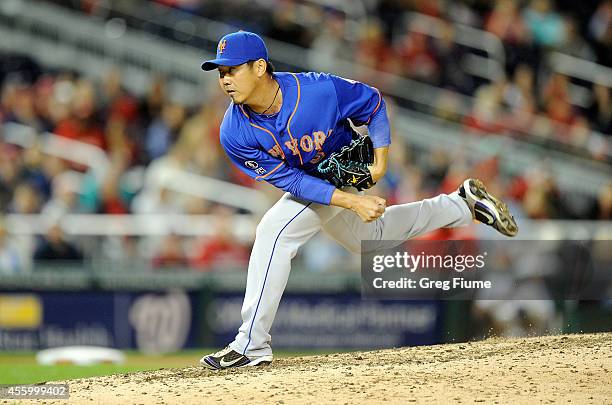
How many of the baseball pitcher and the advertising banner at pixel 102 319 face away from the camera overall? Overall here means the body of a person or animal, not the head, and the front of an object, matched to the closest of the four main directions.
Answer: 0

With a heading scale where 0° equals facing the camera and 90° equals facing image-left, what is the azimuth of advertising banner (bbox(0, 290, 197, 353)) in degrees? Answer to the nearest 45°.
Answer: approximately 0°

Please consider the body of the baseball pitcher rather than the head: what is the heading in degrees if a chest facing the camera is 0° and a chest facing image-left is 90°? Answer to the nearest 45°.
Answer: approximately 45°
